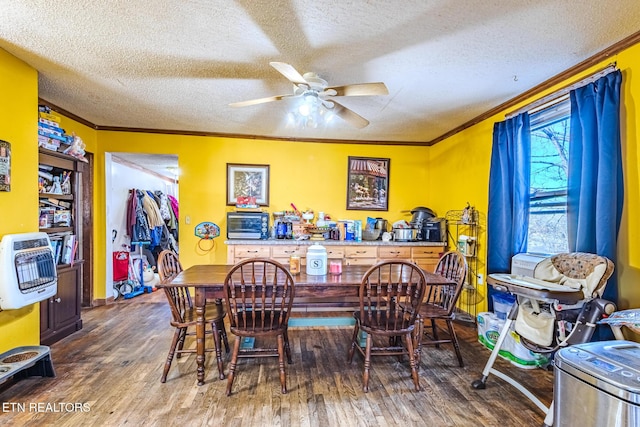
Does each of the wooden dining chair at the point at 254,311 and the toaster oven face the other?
yes

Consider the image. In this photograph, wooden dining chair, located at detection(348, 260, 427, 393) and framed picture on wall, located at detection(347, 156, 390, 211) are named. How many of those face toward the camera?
1

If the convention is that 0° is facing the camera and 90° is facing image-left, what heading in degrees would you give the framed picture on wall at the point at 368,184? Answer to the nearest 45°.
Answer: approximately 0°

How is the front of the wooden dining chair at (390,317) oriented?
away from the camera

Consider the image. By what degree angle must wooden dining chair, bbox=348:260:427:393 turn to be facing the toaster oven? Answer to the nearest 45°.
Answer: approximately 45° to its left

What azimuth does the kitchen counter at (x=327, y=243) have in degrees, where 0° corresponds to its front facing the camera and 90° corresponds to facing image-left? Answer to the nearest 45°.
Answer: approximately 0°

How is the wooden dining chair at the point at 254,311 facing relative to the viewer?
away from the camera

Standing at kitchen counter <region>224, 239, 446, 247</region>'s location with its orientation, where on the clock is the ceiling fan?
The ceiling fan is roughly at 12 o'clock from the kitchen counter.

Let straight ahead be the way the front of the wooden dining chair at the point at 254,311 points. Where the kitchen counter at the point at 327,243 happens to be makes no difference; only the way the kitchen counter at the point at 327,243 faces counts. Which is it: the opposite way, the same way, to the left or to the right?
the opposite way
